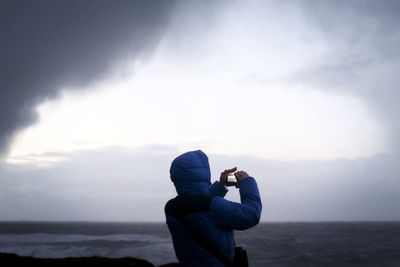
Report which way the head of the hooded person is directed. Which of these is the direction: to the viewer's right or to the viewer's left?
to the viewer's right

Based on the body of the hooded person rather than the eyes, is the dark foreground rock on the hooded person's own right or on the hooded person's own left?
on the hooded person's own left

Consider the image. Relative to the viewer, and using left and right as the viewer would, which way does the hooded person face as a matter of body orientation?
facing away from the viewer and to the right of the viewer
